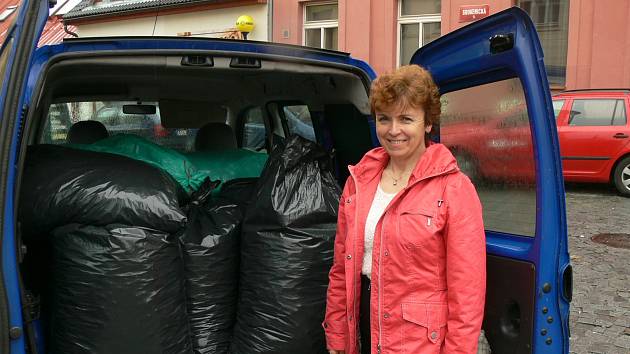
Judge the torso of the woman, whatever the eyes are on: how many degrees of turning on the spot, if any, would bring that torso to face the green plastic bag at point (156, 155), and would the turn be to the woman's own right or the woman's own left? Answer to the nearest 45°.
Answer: approximately 90° to the woman's own right

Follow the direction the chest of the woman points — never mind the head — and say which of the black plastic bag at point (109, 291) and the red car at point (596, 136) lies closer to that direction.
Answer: the black plastic bag

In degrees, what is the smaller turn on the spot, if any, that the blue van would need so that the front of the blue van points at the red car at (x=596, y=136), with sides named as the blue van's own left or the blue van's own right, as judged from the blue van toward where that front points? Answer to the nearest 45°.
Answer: approximately 45° to the blue van's own right

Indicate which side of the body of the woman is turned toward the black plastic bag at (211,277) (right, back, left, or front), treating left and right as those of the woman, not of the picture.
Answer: right

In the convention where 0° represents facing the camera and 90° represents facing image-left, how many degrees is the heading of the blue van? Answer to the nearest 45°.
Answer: approximately 180°

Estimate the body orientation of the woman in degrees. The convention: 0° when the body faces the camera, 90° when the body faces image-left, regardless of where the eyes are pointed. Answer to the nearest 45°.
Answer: approximately 45°

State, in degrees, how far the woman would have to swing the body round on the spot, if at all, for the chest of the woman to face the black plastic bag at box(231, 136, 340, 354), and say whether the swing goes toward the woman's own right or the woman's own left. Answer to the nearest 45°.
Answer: approximately 90° to the woman's own right

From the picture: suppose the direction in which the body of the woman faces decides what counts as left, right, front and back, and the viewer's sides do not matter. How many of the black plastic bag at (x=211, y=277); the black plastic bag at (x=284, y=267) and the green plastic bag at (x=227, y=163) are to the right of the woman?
3

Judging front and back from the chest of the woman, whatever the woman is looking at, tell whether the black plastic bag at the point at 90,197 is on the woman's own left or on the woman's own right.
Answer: on the woman's own right

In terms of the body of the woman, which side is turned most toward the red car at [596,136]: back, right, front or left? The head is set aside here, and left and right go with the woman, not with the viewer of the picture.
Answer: back
